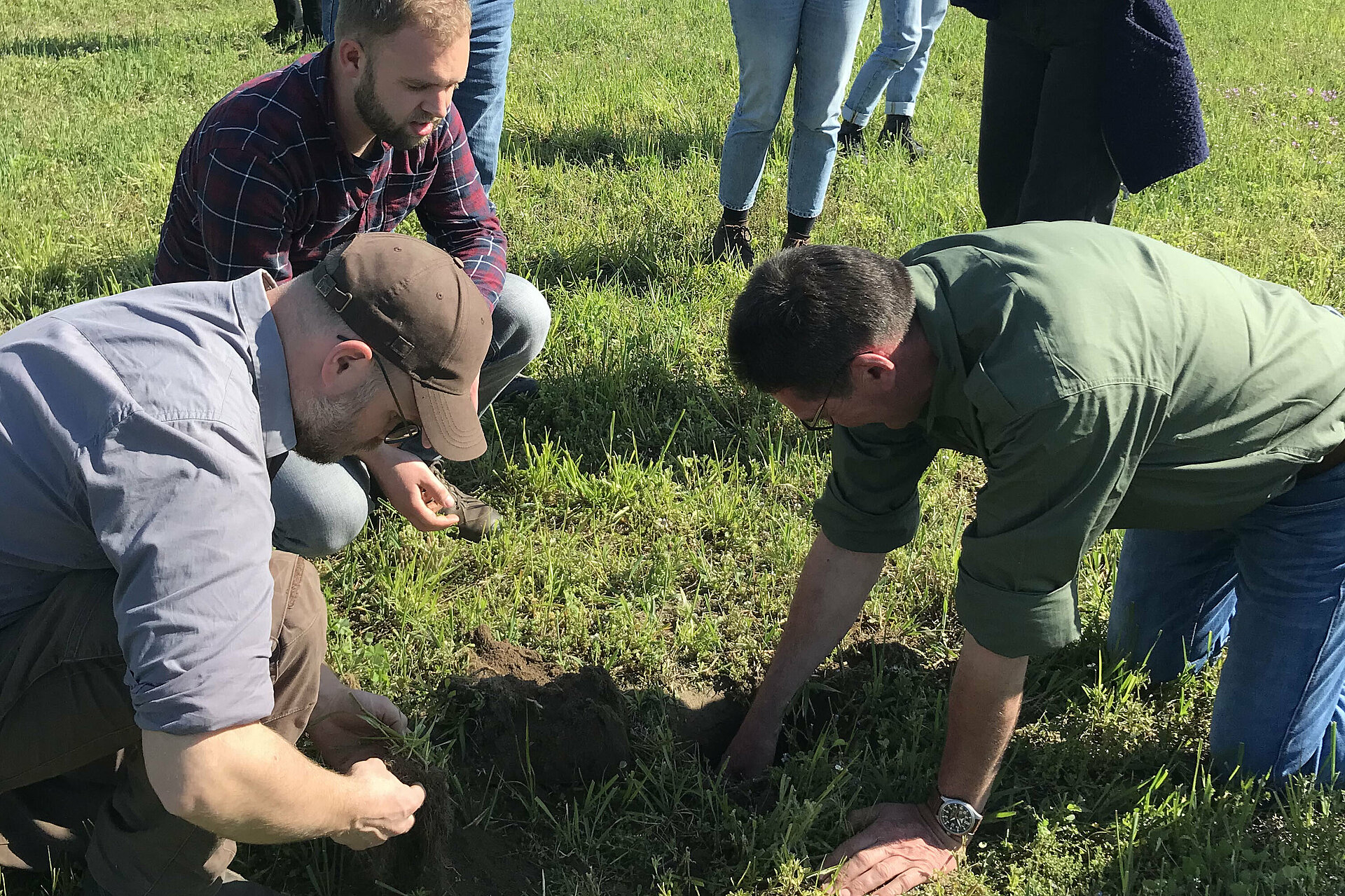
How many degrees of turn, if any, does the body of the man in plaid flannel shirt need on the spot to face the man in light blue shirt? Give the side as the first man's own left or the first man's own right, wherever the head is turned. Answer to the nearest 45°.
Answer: approximately 45° to the first man's own right

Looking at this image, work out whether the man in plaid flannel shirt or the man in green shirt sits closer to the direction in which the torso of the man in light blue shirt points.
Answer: the man in green shirt

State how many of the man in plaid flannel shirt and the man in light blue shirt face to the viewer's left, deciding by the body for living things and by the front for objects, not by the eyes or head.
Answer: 0

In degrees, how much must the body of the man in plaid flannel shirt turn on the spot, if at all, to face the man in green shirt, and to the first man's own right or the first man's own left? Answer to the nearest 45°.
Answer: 0° — they already face them

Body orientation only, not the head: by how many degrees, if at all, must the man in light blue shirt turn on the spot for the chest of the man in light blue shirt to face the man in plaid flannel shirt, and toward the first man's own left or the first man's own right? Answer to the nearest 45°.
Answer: approximately 90° to the first man's own left

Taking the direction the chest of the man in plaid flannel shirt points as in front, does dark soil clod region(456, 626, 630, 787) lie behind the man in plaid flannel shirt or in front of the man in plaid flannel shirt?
in front

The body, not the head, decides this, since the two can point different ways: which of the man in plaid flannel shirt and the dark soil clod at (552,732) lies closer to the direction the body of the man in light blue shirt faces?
the dark soil clod

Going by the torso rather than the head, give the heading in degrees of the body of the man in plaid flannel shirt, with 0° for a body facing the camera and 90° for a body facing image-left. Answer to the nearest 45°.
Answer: approximately 315°

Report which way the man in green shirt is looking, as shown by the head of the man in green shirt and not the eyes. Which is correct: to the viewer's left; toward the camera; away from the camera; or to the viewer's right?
to the viewer's left

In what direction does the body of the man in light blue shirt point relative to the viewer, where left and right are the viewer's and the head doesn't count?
facing to the right of the viewer
